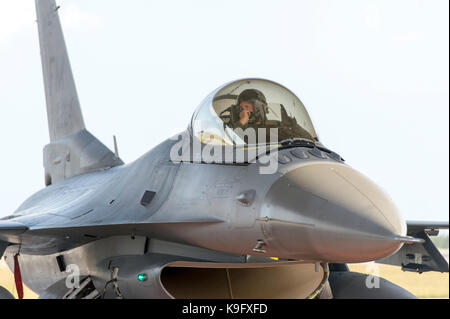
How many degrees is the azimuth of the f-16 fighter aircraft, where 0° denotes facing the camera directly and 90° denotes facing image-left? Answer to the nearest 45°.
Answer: approximately 315°
